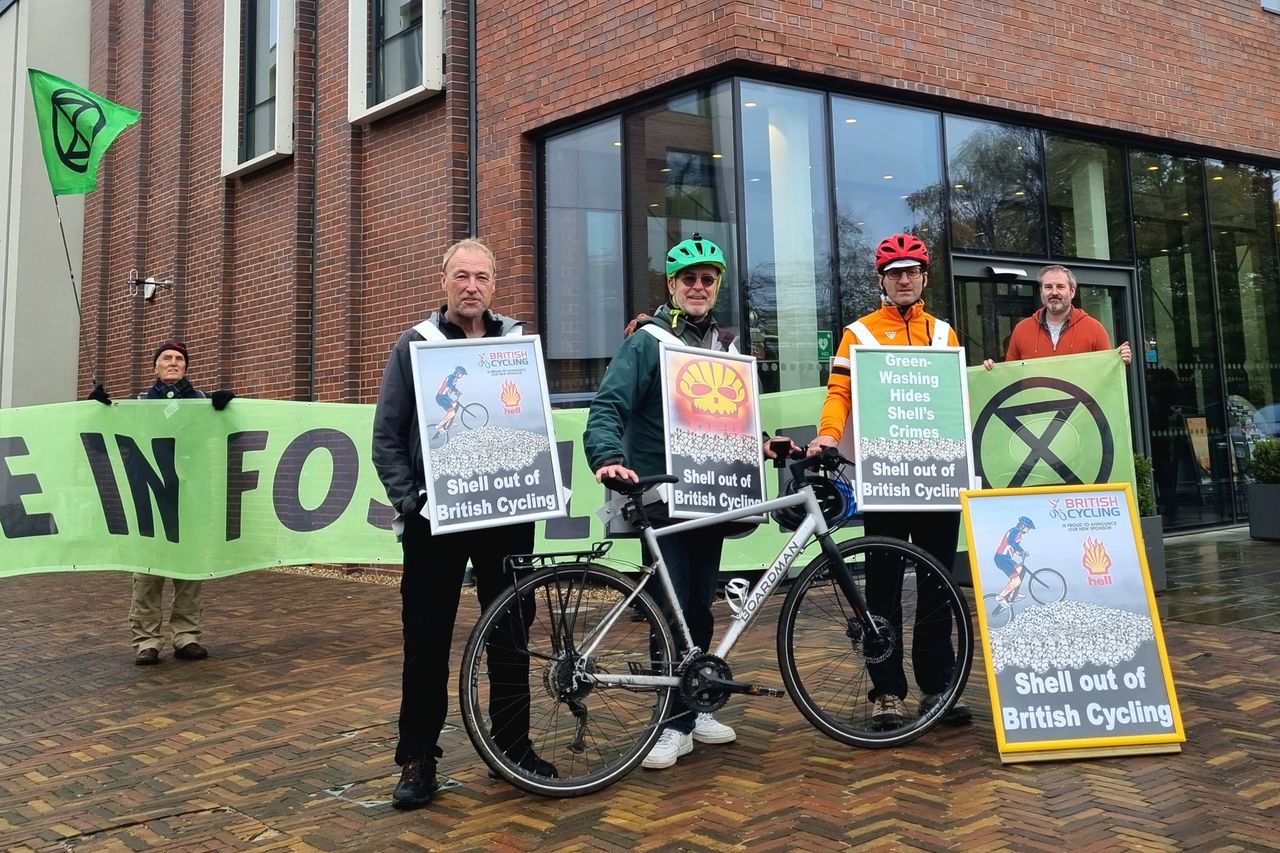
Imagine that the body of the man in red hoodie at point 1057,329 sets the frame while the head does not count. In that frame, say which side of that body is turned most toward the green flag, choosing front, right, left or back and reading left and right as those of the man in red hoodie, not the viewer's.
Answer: right

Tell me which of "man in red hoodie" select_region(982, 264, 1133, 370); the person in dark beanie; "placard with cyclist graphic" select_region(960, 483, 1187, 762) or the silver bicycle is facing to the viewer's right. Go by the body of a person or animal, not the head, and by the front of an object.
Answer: the silver bicycle

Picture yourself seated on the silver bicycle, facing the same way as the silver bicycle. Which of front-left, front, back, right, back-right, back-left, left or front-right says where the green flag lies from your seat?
back-left

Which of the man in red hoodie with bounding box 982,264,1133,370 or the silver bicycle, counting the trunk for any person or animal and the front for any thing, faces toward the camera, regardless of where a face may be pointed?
the man in red hoodie

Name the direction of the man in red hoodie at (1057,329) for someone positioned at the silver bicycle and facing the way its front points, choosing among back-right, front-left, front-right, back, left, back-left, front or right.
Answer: front-left

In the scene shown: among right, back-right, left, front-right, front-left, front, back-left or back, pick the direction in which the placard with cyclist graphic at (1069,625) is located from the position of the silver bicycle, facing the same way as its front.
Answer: front

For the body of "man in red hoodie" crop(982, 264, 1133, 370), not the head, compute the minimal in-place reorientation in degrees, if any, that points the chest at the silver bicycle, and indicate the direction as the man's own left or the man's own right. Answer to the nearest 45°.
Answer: approximately 45° to the man's own right

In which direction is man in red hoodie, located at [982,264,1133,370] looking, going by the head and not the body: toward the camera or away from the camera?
toward the camera

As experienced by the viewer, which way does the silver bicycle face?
facing to the right of the viewer

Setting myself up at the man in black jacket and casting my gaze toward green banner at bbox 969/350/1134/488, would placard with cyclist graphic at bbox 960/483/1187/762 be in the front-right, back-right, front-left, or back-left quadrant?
front-right

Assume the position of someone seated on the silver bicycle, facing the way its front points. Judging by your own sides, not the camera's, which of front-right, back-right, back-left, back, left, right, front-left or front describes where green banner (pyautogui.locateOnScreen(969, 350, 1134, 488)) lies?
front-left

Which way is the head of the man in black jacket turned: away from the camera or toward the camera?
toward the camera

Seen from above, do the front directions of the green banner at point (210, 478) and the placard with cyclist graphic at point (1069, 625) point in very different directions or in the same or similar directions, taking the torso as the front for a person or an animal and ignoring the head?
same or similar directions

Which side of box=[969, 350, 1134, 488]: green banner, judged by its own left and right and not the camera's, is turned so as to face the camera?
front

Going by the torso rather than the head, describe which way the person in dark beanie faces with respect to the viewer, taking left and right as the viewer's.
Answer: facing the viewer

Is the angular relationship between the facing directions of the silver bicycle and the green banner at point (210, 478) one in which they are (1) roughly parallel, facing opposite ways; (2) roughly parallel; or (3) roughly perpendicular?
roughly perpendicular

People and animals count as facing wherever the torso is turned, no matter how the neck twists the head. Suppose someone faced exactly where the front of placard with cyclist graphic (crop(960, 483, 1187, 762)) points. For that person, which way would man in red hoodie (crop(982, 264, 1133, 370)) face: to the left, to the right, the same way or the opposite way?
the same way

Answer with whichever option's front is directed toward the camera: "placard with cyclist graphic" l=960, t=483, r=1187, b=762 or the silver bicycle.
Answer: the placard with cyclist graphic

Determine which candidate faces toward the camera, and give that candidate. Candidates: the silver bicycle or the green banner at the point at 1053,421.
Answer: the green banner

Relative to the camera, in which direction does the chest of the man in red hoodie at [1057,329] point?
toward the camera

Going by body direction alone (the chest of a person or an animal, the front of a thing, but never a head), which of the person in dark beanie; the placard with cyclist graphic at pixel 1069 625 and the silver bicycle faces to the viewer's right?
the silver bicycle
